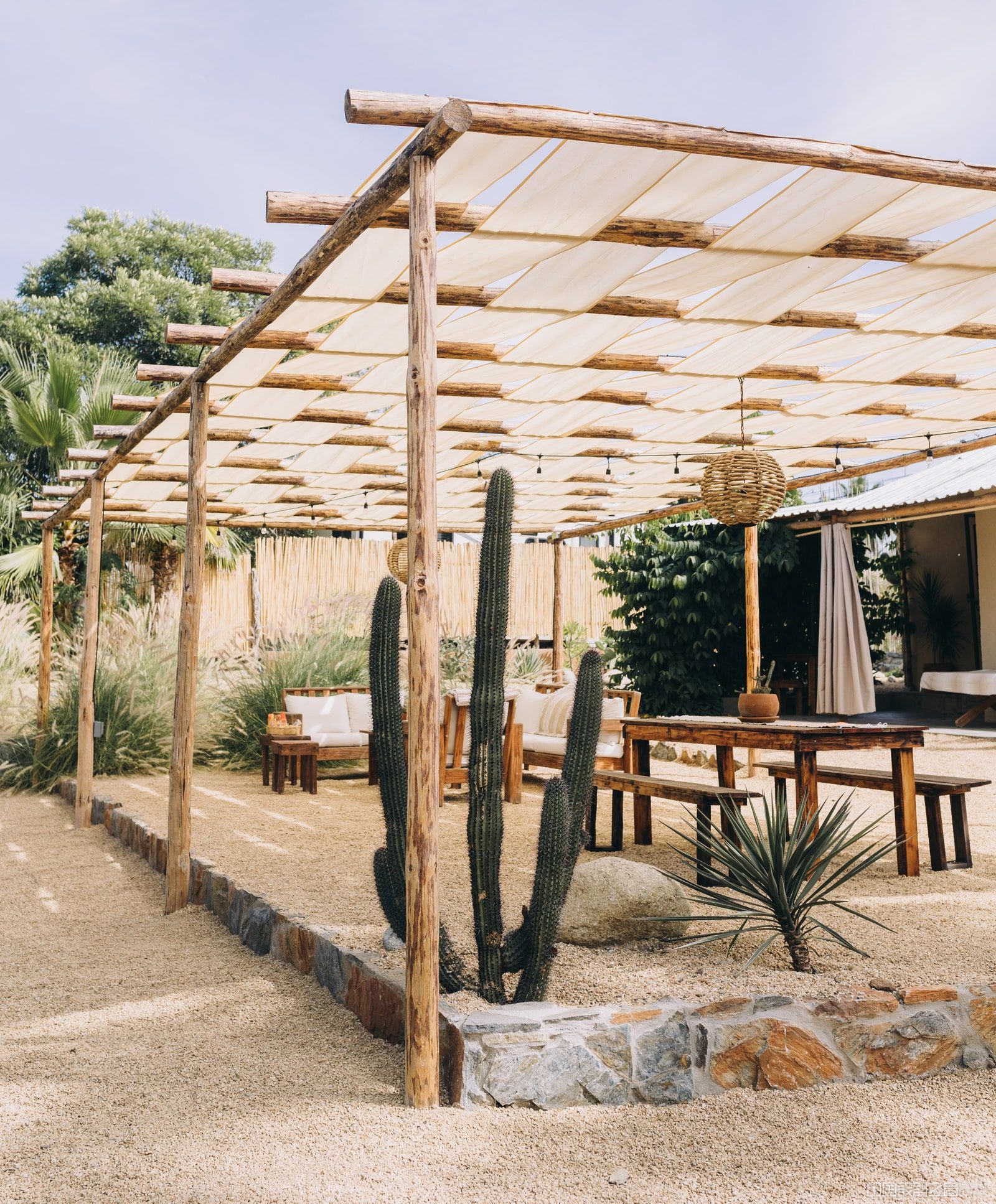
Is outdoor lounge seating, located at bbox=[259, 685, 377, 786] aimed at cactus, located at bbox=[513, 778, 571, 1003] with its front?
yes

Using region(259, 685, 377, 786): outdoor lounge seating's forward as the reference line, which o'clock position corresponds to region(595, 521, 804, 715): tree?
The tree is roughly at 8 o'clock from the outdoor lounge seating.

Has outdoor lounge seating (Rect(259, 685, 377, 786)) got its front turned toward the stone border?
yes

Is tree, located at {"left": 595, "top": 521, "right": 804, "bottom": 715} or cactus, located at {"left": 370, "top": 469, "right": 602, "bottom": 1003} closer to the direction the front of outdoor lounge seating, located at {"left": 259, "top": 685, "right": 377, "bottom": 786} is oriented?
the cactus

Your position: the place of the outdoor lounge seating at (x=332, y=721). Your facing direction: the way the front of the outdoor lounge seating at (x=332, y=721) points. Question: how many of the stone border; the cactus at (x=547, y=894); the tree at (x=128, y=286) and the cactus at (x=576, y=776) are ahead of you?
3

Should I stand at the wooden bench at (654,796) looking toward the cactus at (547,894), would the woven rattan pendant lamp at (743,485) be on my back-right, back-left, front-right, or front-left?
back-left

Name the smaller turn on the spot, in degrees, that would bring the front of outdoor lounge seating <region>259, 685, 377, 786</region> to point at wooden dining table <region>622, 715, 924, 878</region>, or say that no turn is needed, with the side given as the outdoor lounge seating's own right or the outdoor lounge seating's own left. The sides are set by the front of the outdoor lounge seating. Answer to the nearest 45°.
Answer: approximately 45° to the outdoor lounge seating's own left

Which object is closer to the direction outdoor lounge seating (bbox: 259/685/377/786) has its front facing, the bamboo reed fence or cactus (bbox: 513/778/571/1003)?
the cactus

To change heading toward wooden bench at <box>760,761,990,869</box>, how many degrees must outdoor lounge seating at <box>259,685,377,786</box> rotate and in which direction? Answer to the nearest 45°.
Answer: approximately 45° to its left

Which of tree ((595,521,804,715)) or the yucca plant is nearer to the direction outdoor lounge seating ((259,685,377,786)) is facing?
the yucca plant

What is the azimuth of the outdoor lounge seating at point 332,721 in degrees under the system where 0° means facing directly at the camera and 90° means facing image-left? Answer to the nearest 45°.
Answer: approximately 0°
